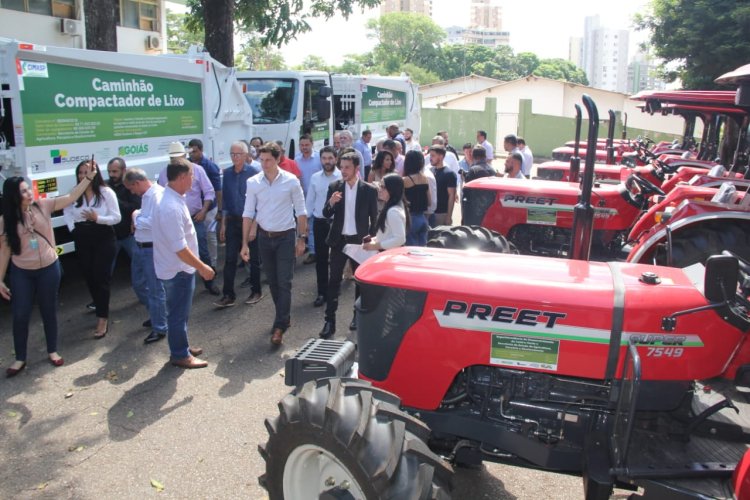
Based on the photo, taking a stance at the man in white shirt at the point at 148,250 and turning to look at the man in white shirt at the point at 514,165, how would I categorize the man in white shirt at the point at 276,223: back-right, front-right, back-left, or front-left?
front-right

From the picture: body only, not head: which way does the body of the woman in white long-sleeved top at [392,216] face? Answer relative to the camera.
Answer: to the viewer's left

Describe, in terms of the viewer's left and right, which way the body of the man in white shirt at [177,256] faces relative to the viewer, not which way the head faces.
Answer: facing to the right of the viewer

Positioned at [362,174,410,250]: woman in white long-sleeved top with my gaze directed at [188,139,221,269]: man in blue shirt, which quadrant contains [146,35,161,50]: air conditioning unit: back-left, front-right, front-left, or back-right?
front-right

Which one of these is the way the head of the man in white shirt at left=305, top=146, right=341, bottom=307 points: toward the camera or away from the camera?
toward the camera

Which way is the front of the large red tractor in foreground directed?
to the viewer's left

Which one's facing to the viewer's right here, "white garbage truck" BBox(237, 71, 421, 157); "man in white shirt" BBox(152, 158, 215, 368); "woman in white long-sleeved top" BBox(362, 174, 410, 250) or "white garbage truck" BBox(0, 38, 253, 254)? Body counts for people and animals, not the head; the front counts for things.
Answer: the man in white shirt

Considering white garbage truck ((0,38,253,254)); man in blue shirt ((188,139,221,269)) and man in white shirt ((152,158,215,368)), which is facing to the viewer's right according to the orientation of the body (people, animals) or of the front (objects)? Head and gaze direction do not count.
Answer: the man in white shirt

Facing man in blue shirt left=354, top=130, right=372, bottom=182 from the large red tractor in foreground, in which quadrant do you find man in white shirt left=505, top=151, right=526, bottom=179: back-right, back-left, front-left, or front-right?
front-right

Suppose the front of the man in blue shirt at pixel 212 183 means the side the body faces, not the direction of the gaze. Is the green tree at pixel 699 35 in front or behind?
behind

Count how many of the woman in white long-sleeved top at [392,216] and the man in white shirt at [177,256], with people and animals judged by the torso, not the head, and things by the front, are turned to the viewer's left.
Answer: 1

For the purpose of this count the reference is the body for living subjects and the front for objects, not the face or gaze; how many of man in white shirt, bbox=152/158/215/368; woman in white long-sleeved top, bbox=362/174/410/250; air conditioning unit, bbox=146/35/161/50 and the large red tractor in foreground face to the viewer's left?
2

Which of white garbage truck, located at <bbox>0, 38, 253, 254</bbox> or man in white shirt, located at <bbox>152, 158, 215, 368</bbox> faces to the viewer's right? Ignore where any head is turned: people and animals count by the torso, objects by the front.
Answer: the man in white shirt

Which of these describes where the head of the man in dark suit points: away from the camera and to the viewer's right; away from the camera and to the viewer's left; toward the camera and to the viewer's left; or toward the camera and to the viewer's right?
toward the camera and to the viewer's left

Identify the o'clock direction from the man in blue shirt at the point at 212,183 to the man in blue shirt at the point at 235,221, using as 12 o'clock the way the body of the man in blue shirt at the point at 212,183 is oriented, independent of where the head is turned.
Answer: the man in blue shirt at the point at 235,221 is roughly at 10 o'clock from the man in blue shirt at the point at 212,183.

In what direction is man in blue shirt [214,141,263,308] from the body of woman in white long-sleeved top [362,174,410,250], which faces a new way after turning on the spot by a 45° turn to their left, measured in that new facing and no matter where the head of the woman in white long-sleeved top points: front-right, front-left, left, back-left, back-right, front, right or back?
right

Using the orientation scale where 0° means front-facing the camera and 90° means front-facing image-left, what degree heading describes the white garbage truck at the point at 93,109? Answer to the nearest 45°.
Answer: approximately 45°

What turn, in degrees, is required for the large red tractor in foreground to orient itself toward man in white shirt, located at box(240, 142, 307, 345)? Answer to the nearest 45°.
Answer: approximately 45° to its right

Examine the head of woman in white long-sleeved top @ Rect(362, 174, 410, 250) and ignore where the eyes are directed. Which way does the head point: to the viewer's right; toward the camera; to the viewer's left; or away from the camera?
to the viewer's left
